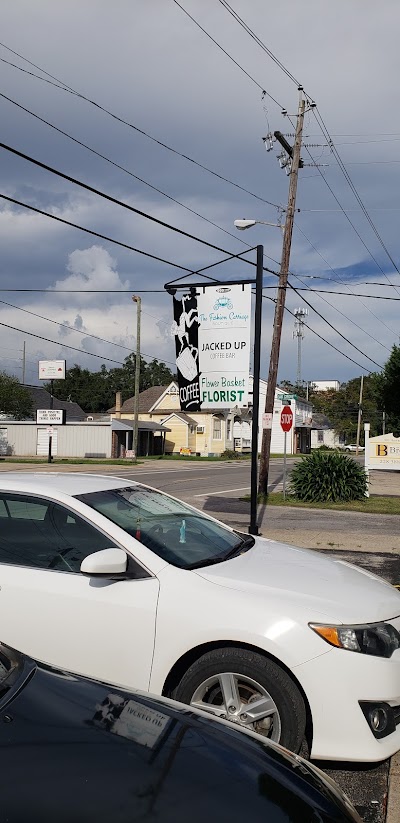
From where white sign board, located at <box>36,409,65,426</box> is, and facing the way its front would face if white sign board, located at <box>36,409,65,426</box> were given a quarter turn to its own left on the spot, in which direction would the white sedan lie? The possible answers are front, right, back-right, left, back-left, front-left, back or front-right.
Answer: right

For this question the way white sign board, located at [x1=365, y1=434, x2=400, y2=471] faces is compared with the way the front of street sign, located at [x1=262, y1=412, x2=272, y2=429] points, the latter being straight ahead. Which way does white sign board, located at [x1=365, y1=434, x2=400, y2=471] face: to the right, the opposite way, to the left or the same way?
the same way

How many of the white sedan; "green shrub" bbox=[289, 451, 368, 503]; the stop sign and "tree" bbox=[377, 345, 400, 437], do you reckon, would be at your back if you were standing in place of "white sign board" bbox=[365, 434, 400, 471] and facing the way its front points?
1

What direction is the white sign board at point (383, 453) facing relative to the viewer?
toward the camera

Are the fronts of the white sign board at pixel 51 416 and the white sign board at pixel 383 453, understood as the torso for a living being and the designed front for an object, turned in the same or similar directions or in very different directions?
same or similar directions

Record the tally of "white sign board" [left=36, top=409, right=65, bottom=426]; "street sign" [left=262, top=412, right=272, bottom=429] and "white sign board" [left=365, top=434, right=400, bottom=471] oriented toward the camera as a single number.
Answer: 3

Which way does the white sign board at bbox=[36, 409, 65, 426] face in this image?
toward the camera

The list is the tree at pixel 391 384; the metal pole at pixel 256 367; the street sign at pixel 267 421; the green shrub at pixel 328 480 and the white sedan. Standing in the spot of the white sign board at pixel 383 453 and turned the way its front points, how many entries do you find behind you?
1

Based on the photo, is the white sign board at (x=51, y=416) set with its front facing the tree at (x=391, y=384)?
no

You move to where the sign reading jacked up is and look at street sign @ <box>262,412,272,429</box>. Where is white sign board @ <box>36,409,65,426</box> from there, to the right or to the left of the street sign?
left

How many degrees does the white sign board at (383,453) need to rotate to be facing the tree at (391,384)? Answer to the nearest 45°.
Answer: approximately 180°

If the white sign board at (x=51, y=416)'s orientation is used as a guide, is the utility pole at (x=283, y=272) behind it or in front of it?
in front
